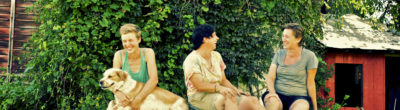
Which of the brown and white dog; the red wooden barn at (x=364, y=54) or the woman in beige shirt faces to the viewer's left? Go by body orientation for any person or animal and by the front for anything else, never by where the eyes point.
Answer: the brown and white dog

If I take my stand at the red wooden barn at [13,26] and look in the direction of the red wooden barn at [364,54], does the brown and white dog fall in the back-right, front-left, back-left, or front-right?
front-right

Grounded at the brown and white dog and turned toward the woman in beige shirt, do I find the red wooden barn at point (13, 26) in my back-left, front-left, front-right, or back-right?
back-left

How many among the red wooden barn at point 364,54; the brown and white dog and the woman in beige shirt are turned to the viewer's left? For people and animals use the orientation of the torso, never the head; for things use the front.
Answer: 1

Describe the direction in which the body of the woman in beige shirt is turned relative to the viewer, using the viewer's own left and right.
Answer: facing the viewer and to the right of the viewer

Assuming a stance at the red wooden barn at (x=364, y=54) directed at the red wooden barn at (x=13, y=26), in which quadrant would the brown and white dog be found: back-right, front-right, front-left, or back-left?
front-left

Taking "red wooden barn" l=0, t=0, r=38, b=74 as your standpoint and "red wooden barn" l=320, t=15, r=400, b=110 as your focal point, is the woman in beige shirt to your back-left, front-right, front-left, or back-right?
front-right

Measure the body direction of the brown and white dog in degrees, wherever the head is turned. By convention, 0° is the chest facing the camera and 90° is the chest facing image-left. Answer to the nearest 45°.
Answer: approximately 90°

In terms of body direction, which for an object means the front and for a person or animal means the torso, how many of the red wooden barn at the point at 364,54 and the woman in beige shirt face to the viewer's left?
0

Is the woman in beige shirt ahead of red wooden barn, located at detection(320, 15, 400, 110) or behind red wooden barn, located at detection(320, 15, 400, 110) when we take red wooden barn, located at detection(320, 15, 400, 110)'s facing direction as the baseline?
ahead

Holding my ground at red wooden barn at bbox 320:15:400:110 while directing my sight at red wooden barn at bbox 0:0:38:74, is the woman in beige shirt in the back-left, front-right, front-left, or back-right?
front-left

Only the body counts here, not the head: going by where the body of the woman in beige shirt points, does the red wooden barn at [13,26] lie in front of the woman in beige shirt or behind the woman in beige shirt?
behind

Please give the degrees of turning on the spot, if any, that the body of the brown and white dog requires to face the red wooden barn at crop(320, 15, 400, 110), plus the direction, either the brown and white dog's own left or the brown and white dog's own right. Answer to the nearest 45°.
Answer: approximately 135° to the brown and white dog's own right

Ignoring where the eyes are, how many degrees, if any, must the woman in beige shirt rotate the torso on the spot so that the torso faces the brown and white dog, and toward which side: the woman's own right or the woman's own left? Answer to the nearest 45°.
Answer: approximately 135° to the woman's own right

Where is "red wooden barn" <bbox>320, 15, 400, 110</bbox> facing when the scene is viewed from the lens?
facing the viewer

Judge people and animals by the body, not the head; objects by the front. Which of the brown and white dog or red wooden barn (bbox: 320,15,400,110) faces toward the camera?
the red wooden barn

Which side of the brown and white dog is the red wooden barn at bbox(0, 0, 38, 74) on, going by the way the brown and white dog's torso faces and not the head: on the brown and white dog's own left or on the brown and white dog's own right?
on the brown and white dog's own right
